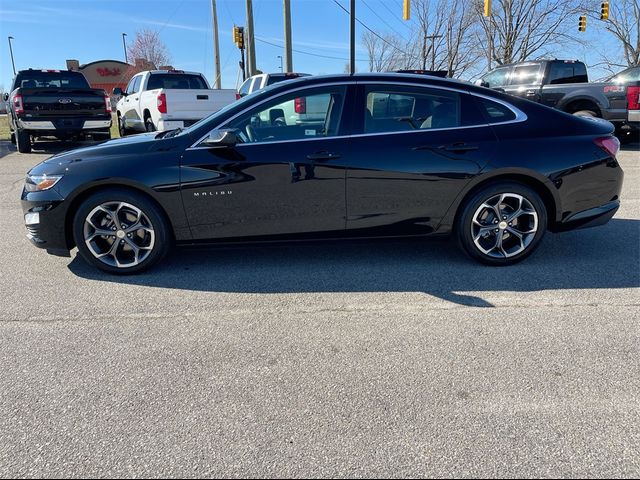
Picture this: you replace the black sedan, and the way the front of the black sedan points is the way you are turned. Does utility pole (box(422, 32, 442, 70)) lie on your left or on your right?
on your right

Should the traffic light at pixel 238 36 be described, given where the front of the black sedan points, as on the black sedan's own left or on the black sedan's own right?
on the black sedan's own right

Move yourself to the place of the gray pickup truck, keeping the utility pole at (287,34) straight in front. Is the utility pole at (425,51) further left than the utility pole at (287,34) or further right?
right

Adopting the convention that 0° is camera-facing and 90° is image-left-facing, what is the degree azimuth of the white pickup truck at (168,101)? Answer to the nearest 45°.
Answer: approximately 135°

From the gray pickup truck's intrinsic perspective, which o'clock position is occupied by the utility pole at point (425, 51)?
The utility pole is roughly at 1 o'clock from the gray pickup truck.

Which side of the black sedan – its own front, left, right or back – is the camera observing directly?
left

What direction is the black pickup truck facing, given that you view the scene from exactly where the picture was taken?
facing away from the viewer

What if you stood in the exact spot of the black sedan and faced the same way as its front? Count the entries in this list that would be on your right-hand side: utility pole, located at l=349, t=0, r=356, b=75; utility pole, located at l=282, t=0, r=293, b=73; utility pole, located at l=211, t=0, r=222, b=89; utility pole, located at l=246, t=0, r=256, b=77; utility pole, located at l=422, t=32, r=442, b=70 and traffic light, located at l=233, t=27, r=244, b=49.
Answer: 6

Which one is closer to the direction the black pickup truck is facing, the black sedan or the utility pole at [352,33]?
the utility pole

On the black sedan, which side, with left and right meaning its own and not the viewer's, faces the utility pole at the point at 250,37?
right

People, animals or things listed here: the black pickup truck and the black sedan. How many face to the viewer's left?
1

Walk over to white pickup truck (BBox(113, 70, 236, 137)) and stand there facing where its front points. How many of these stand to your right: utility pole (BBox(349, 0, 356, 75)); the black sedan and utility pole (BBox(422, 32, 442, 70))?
2
